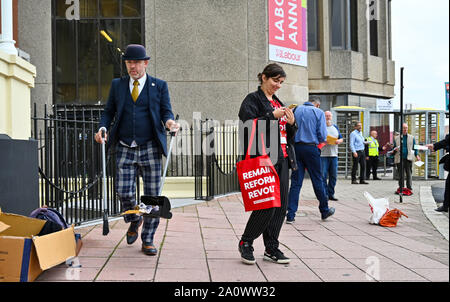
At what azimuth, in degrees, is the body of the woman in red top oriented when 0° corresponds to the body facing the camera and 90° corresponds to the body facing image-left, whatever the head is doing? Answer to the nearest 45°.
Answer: approximately 315°

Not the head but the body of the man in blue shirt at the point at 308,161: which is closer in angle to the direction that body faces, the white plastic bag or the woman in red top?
the white plastic bag

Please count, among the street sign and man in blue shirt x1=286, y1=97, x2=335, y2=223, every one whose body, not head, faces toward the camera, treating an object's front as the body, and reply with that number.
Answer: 1

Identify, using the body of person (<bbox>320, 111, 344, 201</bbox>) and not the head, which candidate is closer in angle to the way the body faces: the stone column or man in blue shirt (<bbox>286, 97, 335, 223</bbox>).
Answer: the man in blue shirt

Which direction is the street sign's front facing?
toward the camera

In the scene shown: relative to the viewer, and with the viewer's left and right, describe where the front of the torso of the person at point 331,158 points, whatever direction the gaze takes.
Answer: facing the viewer

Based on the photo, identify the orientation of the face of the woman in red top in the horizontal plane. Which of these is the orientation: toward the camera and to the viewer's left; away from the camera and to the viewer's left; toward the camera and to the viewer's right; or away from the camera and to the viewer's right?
toward the camera and to the viewer's right

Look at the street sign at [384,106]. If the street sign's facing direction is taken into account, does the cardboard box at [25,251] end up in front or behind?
in front

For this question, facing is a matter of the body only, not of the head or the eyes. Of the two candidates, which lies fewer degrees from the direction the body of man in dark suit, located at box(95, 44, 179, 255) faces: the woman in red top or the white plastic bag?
the woman in red top

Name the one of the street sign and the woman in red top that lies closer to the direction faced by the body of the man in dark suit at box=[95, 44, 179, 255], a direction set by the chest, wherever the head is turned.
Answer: the woman in red top

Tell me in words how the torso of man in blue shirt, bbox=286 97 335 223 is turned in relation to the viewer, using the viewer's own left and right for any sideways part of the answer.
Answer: facing away from the viewer and to the right of the viewer

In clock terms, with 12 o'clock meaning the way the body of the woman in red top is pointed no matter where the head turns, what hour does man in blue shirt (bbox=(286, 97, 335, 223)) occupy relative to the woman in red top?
The man in blue shirt is roughly at 8 o'clock from the woman in red top.

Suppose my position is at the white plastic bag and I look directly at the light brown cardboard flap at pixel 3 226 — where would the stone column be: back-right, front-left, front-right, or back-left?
front-right

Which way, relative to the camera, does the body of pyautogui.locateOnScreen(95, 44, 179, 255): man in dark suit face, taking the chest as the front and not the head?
toward the camera

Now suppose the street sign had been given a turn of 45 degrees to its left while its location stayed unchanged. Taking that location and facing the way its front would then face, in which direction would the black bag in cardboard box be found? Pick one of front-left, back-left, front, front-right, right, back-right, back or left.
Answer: front-right

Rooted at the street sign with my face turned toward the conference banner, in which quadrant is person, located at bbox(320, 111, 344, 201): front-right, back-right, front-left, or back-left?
front-left

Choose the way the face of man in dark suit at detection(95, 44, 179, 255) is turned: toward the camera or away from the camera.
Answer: toward the camera

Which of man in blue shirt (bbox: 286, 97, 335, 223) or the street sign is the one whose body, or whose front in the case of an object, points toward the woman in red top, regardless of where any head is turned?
the street sign

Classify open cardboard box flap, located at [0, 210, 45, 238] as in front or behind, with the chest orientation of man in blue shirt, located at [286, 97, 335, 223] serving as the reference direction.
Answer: behind
